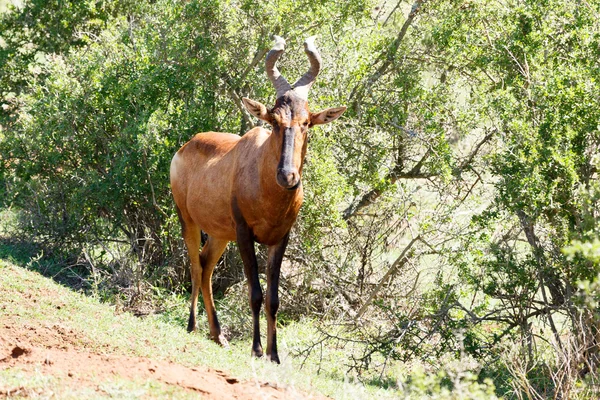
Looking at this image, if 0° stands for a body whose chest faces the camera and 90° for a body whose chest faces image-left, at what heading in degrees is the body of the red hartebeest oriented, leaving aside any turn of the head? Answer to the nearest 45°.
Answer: approximately 315°
